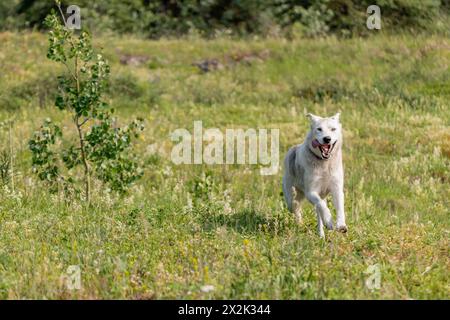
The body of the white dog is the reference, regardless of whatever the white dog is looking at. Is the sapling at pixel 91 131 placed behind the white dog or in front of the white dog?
behind

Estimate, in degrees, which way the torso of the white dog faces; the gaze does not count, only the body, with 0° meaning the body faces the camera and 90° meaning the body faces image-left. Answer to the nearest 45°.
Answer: approximately 315°
